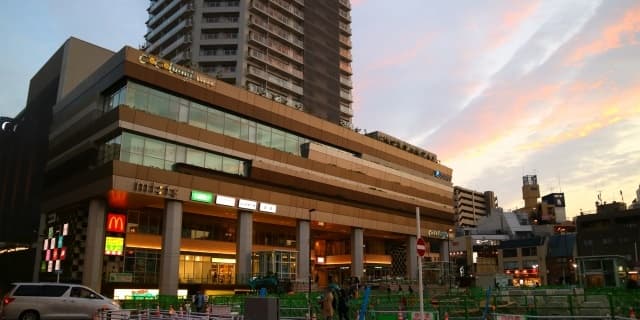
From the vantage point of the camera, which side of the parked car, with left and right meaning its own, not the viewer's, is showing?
right
